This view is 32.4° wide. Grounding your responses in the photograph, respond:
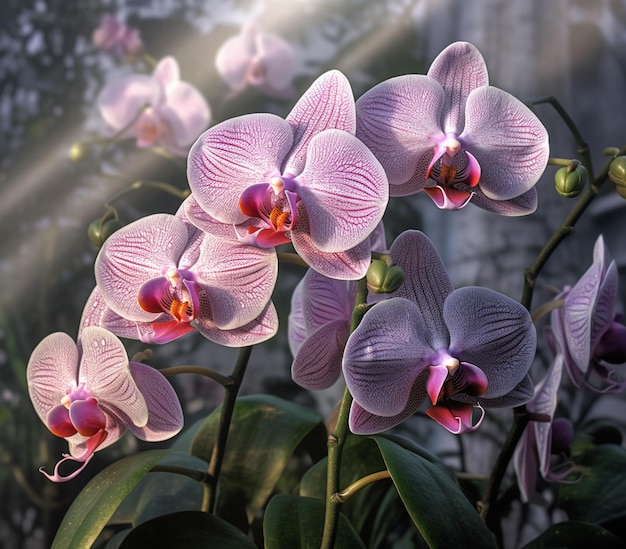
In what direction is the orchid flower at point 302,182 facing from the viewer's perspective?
toward the camera

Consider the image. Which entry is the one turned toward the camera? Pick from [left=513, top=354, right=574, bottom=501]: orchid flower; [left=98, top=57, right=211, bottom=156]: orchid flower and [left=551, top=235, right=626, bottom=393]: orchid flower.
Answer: [left=98, top=57, right=211, bottom=156]: orchid flower

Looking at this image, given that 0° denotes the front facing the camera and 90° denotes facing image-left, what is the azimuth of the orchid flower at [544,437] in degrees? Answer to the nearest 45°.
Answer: approximately 270°

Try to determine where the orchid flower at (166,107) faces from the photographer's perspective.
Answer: facing the viewer

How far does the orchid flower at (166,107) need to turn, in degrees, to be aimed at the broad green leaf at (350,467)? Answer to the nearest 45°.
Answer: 0° — it already faces it
